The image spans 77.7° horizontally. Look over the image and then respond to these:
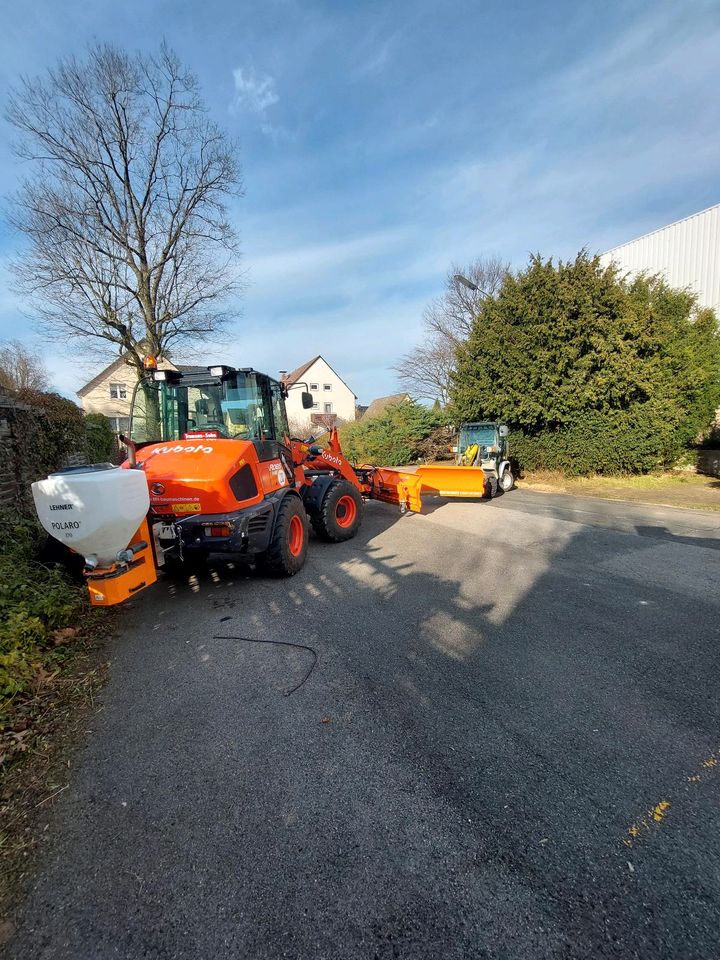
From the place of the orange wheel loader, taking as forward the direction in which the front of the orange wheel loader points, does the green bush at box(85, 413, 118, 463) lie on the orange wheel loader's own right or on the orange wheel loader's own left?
on the orange wheel loader's own left

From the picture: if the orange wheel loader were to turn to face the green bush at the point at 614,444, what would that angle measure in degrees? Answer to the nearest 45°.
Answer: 0° — it already faces it

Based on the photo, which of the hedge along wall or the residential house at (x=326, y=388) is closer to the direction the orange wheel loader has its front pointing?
the residential house

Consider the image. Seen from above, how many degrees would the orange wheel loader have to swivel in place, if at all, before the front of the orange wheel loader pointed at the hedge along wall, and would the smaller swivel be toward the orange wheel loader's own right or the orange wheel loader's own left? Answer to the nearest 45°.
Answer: approximately 90° to the orange wheel loader's own left

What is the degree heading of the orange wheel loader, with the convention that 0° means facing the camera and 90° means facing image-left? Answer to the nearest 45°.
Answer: approximately 225°

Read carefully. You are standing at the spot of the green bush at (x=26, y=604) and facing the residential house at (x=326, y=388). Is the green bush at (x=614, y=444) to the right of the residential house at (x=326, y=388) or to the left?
right

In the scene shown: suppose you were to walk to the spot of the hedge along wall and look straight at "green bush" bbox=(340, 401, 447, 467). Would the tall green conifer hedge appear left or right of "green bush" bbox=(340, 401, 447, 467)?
right

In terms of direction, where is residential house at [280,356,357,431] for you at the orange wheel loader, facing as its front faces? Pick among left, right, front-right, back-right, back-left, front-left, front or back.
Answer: front-left

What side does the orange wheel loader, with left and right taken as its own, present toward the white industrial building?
front

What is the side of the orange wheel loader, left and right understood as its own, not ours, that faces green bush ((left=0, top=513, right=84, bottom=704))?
back

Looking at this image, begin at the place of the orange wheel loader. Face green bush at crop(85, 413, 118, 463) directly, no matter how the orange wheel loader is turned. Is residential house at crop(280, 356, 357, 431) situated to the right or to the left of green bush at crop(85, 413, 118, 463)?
right
